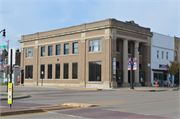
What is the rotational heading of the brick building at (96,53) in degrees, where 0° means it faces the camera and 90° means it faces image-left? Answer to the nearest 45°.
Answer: approximately 315°
